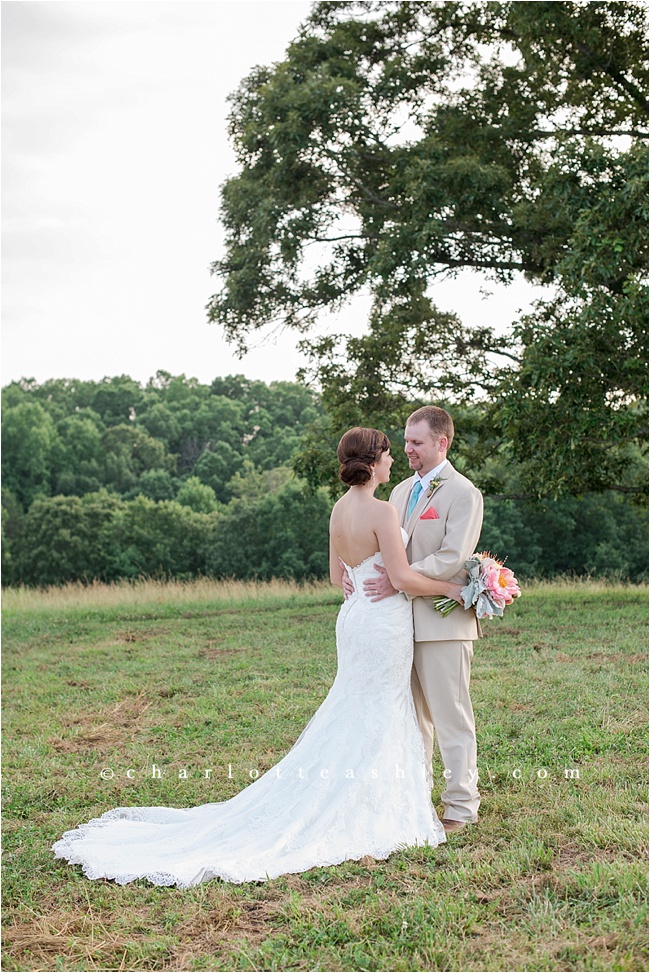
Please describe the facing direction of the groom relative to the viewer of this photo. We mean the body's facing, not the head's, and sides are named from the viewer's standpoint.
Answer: facing the viewer and to the left of the viewer

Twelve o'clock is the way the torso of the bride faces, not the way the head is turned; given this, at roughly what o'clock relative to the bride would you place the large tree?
The large tree is roughly at 11 o'clock from the bride.

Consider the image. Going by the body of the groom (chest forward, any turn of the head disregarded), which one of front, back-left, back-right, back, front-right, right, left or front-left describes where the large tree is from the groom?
back-right

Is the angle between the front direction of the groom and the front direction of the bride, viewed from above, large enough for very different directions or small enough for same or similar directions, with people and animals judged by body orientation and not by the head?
very different directions

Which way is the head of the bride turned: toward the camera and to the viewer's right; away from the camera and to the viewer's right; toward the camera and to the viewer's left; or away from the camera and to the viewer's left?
away from the camera and to the viewer's right

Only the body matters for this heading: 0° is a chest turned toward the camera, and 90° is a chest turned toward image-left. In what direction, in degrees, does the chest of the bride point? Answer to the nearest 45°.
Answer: approximately 225°
